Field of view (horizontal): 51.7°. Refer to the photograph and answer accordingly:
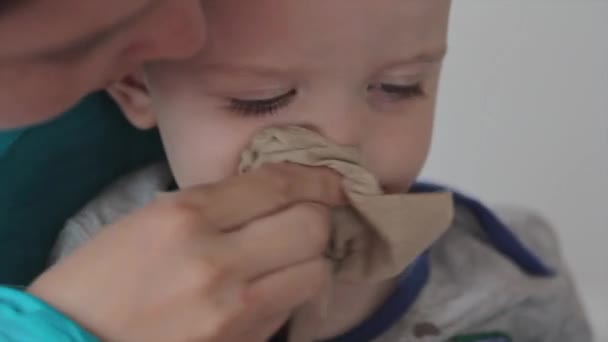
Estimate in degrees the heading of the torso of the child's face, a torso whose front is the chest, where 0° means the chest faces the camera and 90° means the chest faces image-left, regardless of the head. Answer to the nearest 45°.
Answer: approximately 315°
